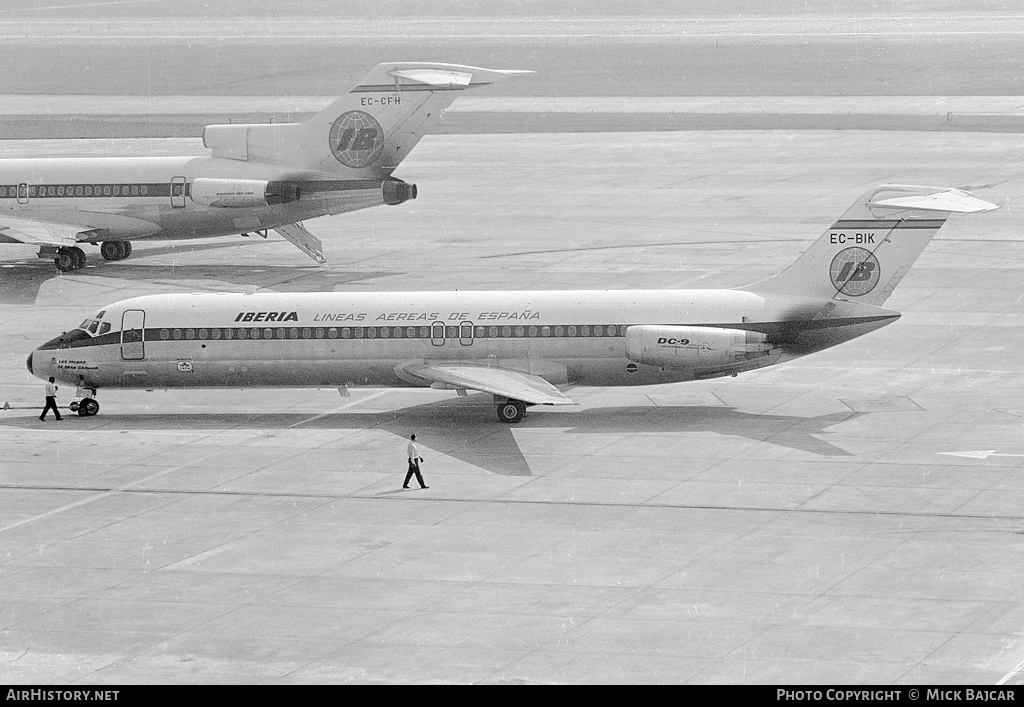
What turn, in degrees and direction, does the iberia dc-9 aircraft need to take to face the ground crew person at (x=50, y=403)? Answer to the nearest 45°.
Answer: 0° — it already faces them

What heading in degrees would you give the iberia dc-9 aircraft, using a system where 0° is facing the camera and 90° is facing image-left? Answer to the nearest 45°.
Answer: approximately 90°

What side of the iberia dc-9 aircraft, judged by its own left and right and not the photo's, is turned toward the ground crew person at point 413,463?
left
